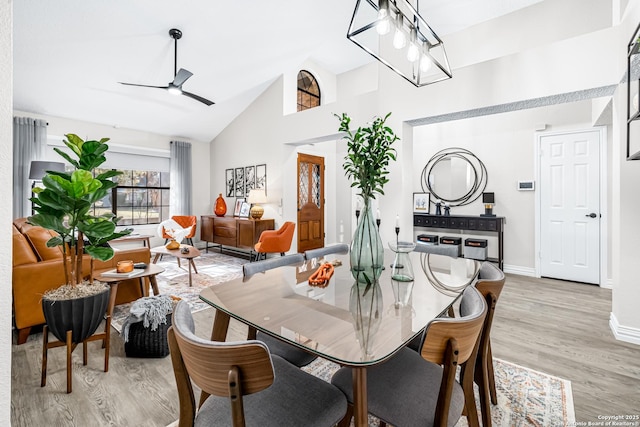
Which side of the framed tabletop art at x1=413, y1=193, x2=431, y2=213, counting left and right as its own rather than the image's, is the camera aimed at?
front

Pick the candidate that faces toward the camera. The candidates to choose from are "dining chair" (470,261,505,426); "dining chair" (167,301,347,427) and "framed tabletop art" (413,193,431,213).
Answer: the framed tabletop art

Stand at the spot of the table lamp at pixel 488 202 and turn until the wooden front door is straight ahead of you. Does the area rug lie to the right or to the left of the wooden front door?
left

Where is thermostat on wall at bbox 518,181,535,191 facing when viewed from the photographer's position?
facing the viewer

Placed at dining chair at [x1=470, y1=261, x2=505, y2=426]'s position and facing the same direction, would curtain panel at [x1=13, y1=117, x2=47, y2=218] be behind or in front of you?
in front

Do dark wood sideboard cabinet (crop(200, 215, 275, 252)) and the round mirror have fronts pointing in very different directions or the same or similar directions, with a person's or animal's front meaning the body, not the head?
same or similar directions

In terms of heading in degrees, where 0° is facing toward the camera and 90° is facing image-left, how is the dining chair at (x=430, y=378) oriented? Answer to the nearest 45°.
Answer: approximately 135°

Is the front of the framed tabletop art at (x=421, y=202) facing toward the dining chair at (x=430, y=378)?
yes

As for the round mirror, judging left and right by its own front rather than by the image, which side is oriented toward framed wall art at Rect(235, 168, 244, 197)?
right

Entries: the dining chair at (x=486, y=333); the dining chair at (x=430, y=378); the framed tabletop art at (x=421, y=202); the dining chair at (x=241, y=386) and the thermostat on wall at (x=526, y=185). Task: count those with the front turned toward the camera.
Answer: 2

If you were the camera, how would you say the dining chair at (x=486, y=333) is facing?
facing away from the viewer and to the left of the viewer

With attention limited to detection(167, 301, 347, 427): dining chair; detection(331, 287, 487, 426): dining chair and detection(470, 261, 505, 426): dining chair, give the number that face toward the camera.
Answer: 0

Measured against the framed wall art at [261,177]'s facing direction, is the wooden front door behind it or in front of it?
behind

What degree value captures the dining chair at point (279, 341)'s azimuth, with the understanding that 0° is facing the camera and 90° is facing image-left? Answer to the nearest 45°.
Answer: approximately 315°

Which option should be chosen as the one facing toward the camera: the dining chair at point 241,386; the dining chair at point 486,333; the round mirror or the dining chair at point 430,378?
the round mirror

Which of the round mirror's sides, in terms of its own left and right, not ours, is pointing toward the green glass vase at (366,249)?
front

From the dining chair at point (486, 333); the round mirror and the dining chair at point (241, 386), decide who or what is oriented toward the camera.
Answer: the round mirror

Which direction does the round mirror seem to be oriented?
toward the camera

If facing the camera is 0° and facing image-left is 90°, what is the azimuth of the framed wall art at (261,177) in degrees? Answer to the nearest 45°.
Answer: approximately 45°
